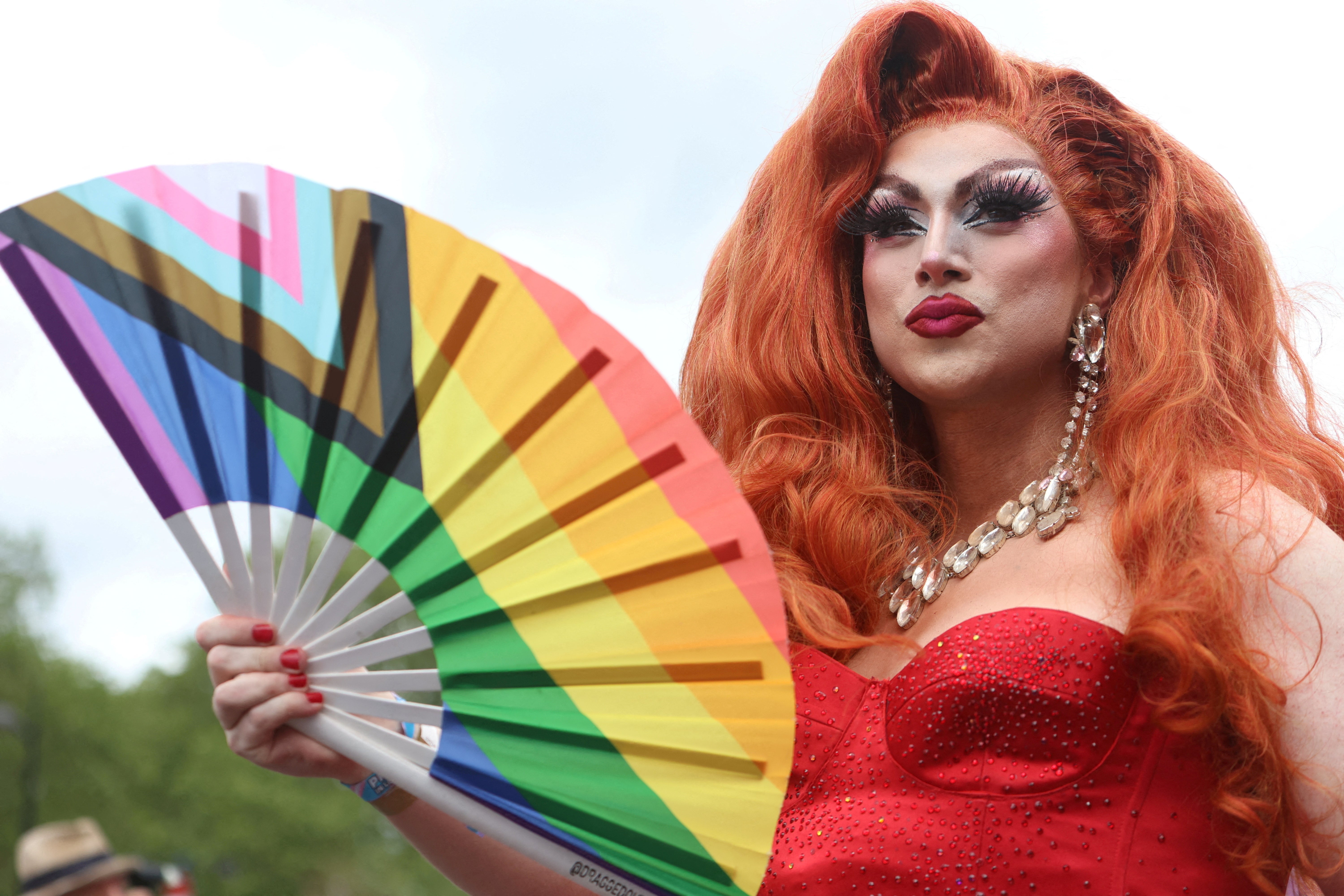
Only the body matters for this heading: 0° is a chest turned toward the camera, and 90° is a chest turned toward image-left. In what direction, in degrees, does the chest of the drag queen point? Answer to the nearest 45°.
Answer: approximately 45°
